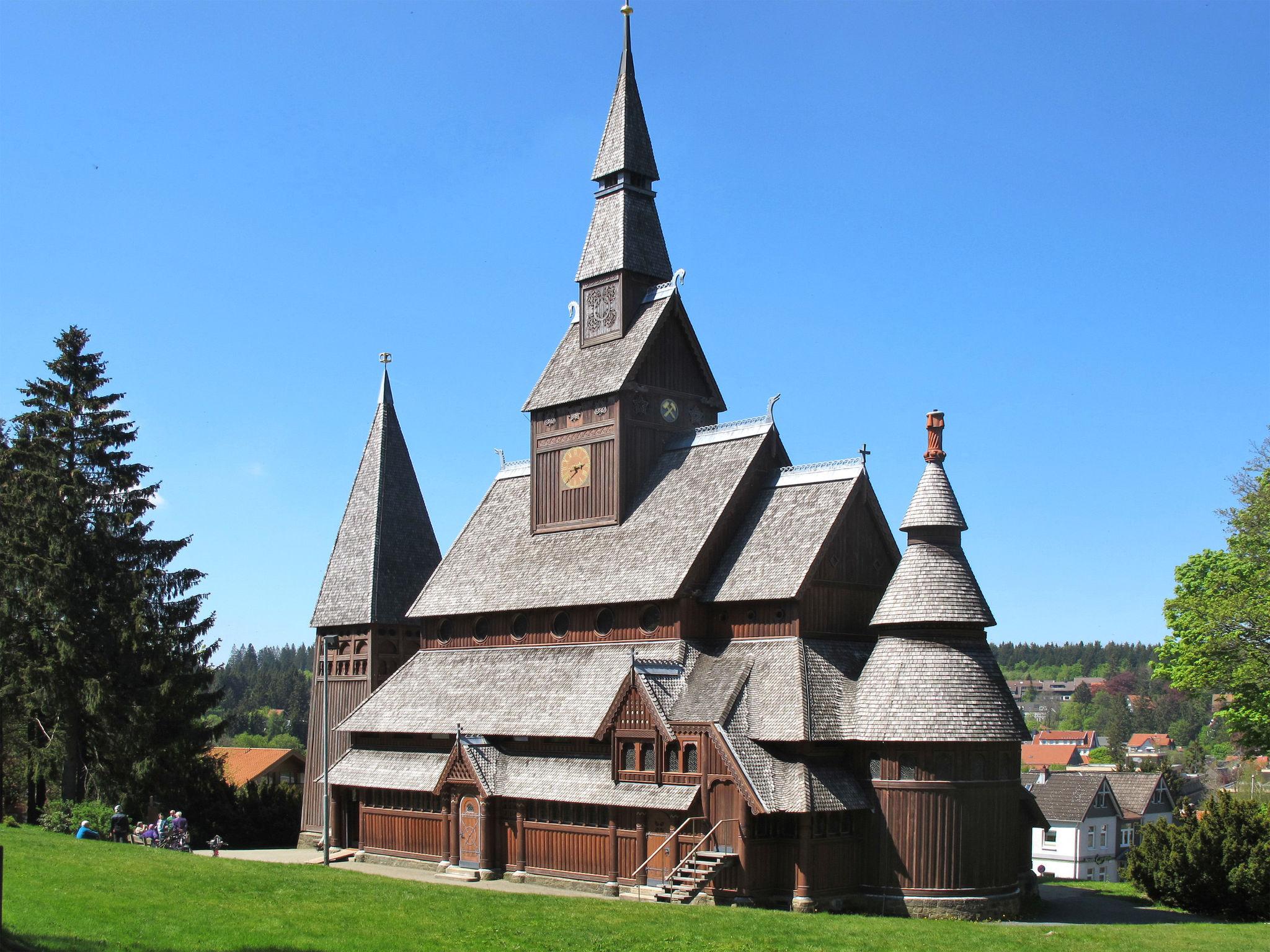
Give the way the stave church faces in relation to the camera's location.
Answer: facing away from the viewer and to the left of the viewer

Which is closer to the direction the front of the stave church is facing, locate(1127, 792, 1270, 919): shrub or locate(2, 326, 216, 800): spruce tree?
the spruce tree

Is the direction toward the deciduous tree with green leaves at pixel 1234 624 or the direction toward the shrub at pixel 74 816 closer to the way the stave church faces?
the shrub
